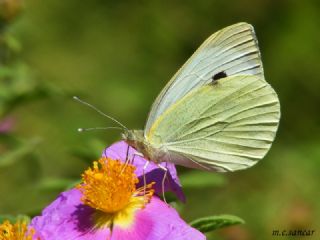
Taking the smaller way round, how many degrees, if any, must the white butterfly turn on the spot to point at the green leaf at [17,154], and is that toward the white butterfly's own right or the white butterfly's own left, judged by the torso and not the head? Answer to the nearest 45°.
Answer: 0° — it already faces it

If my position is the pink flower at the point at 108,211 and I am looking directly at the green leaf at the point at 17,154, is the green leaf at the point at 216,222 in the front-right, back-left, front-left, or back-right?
back-right

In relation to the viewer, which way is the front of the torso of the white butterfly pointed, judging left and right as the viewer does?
facing to the left of the viewer
